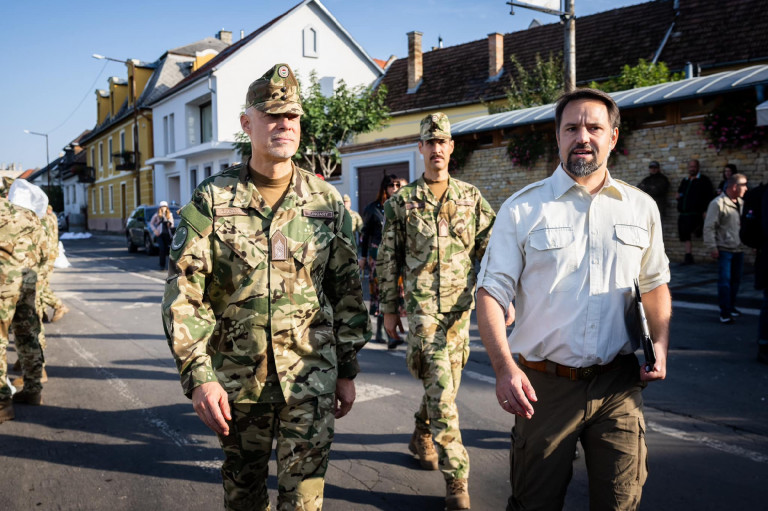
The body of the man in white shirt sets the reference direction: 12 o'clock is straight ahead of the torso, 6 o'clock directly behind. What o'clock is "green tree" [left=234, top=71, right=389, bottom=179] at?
The green tree is roughly at 5 o'clock from the man in white shirt.

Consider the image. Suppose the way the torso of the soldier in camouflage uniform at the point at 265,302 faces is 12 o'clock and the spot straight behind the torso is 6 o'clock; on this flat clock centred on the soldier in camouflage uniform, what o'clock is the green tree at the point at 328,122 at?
The green tree is roughly at 6 o'clock from the soldier in camouflage uniform.

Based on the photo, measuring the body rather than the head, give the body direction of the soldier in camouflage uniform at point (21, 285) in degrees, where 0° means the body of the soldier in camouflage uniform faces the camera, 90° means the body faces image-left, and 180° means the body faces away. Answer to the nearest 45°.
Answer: approximately 180°

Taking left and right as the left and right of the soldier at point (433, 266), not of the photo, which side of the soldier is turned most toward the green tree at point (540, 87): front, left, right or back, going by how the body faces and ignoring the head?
back

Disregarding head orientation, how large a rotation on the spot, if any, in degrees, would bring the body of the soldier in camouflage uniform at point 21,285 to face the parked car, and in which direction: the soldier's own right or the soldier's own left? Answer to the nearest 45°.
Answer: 0° — they already face it

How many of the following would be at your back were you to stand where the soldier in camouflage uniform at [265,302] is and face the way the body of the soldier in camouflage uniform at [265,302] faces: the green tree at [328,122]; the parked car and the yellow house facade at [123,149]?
3

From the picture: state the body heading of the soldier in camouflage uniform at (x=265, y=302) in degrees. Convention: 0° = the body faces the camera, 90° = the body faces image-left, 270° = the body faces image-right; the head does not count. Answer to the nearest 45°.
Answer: approximately 0°
